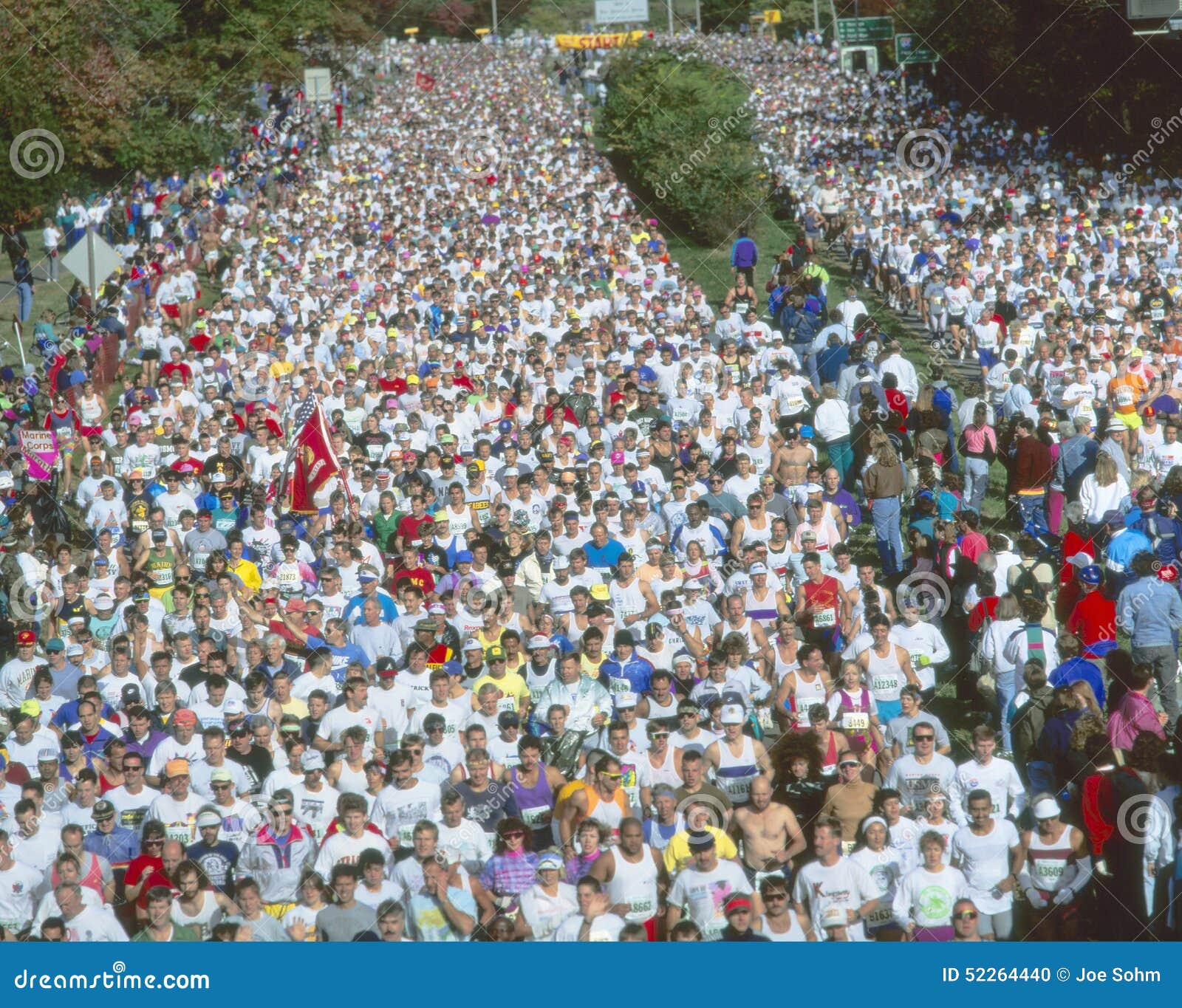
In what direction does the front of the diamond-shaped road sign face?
away from the camera

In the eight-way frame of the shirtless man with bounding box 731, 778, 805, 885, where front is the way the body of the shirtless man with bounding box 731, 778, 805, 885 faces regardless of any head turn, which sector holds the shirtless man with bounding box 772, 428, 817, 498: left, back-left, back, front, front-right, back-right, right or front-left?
back

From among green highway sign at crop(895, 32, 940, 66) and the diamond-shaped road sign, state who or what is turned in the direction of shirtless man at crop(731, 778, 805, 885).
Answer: the green highway sign

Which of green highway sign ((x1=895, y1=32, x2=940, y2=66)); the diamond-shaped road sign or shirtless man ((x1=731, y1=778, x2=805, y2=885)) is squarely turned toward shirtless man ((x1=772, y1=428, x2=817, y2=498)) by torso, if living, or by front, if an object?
the green highway sign

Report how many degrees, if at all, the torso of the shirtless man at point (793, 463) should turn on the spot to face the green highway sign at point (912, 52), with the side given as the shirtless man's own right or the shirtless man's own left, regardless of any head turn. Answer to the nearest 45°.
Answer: approximately 180°

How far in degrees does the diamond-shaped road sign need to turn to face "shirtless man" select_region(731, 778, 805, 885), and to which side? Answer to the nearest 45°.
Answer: approximately 180°

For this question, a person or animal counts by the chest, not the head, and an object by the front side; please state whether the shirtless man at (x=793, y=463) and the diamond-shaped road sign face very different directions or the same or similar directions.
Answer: very different directions

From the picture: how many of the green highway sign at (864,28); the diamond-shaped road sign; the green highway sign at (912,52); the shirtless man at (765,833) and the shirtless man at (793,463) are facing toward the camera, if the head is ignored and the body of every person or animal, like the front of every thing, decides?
4

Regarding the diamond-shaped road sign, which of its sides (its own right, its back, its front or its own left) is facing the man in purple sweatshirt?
right

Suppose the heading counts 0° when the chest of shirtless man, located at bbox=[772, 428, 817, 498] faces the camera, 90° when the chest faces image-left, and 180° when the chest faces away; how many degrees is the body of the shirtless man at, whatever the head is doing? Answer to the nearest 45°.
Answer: approximately 0°
